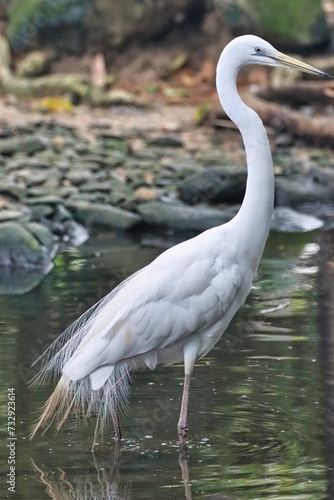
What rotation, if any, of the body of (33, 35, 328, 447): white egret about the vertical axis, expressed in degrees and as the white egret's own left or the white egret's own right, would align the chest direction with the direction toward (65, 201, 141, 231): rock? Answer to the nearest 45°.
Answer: approximately 90° to the white egret's own left

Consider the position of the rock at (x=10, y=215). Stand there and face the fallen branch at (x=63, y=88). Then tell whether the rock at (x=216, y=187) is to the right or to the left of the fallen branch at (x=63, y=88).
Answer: right

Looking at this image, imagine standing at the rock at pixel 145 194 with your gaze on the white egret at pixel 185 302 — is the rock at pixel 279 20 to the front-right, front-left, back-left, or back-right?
back-left

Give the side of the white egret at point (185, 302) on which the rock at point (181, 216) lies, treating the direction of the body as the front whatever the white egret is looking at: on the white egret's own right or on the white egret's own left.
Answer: on the white egret's own left

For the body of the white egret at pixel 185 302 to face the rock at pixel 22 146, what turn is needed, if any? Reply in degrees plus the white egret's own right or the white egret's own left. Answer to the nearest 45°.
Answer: approximately 90° to the white egret's own left

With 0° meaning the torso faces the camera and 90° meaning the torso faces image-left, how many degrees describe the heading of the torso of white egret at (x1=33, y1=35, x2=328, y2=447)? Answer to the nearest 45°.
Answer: approximately 270°

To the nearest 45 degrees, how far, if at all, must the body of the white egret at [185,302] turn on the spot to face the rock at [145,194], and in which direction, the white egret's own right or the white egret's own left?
approximately 90° to the white egret's own left

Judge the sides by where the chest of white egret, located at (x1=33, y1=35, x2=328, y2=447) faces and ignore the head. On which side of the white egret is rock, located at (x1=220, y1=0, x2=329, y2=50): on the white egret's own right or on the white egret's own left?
on the white egret's own left

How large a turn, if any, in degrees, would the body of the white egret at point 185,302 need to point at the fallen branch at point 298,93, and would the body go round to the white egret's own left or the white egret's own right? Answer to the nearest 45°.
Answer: approximately 90° to the white egret's own left

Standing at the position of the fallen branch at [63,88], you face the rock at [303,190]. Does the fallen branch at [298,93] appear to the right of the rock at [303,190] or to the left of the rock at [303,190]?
left
